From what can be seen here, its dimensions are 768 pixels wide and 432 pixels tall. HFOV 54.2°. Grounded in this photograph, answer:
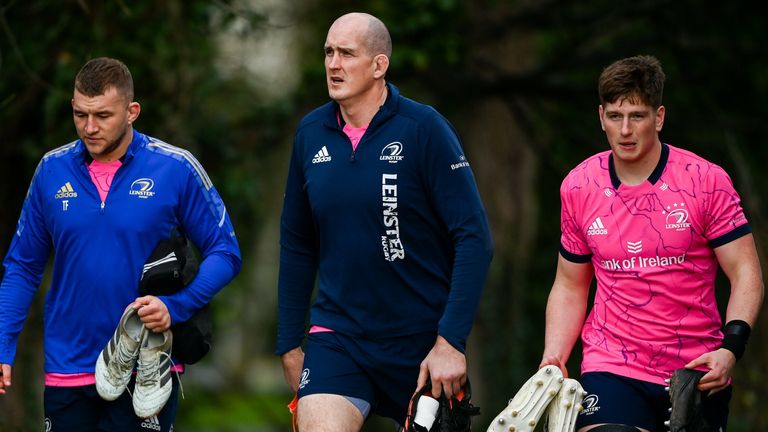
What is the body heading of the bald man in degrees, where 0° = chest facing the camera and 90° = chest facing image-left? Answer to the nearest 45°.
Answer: approximately 45°

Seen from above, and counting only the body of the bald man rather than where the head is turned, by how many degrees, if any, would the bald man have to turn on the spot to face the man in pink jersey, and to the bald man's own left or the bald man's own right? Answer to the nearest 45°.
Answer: approximately 135° to the bald man's own left

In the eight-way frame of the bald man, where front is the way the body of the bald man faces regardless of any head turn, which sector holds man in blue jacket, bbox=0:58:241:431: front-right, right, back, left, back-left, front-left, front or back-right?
front-right

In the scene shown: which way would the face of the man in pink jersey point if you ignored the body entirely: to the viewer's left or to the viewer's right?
to the viewer's left
